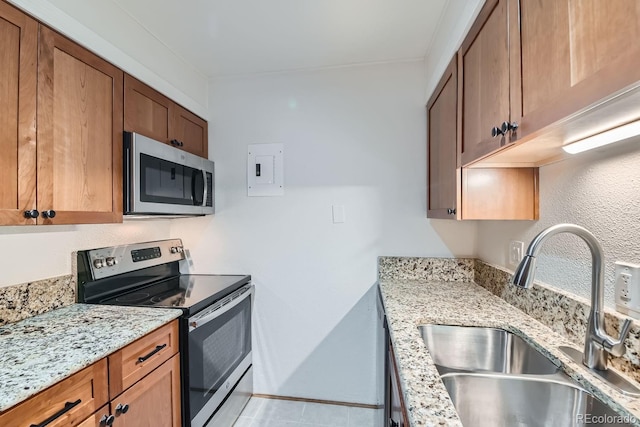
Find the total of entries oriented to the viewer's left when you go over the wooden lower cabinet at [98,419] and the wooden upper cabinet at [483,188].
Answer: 1

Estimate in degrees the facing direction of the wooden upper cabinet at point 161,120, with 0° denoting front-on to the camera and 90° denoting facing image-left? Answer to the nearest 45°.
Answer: approximately 315°

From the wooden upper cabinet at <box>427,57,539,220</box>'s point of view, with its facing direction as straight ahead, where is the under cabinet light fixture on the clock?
The under cabinet light fixture is roughly at 8 o'clock from the wooden upper cabinet.

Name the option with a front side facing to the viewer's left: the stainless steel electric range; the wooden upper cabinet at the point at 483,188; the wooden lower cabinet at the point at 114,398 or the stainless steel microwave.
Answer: the wooden upper cabinet

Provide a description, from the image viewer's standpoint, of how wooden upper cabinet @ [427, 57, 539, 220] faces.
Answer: facing to the left of the viewer

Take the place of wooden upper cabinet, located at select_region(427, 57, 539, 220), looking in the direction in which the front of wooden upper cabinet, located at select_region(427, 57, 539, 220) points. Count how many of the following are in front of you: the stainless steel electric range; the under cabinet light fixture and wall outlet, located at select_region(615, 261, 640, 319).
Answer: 1

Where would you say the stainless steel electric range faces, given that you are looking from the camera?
facing the viewer and to the right of the viewer

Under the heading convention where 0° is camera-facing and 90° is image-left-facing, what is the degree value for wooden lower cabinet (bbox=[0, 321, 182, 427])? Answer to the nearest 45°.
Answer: approximately 315°

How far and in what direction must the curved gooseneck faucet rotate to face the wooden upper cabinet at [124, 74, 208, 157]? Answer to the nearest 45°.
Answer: approximately 45° to its right

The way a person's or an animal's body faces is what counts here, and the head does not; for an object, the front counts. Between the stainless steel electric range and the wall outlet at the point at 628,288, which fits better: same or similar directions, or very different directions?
very different directions

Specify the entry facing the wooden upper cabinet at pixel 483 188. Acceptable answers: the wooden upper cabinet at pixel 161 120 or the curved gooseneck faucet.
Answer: the wooden upper cabinet at pixel 161 120
